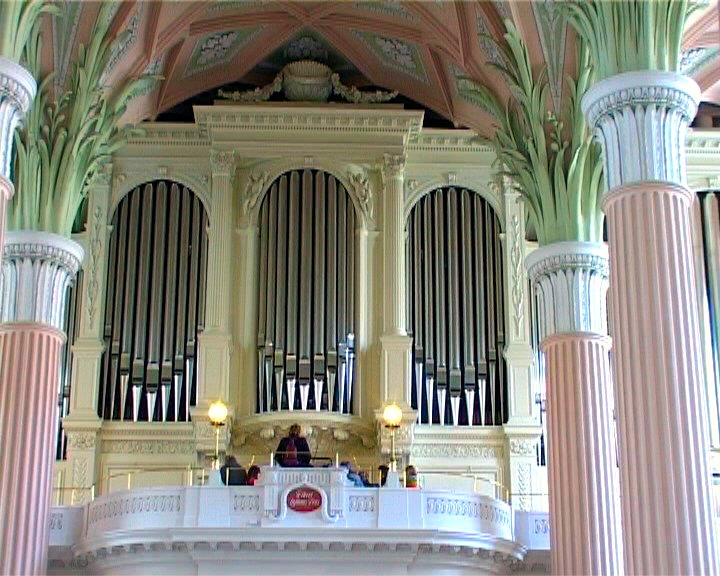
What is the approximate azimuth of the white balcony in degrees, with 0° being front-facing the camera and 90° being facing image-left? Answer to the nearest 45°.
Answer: approximately 0°

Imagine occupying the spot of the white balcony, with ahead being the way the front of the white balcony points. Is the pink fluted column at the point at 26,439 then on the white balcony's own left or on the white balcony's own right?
on the white balcony's own right

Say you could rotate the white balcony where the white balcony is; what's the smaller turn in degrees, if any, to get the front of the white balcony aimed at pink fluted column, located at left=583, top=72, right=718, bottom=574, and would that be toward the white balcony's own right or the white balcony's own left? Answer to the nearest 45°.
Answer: approximately 45° to the white balcony's own left
